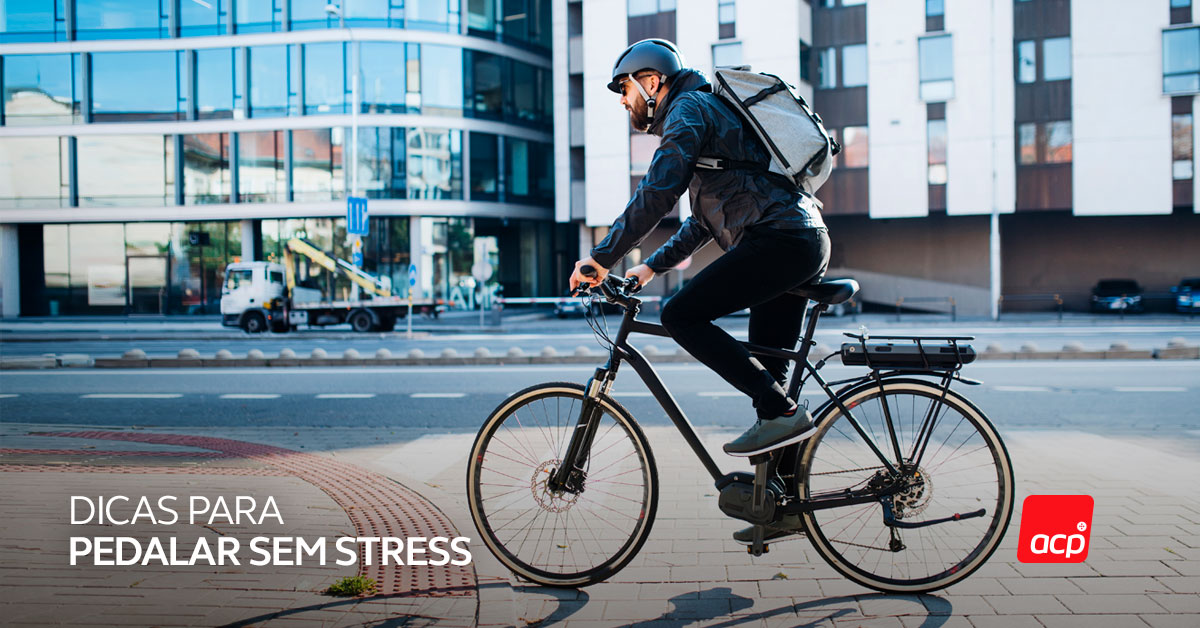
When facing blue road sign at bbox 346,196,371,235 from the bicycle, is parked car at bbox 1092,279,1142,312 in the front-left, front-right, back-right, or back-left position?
front-right

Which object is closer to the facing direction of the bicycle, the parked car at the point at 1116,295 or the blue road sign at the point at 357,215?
the blue road sign

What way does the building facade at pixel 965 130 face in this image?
toward the camera

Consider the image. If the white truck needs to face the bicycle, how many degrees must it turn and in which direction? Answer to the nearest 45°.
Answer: approximately 90° to its left

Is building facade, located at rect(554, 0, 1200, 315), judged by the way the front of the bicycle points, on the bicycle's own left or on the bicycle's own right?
on the bicycle's own right

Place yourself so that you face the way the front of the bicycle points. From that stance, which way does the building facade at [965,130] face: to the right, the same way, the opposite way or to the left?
to the left

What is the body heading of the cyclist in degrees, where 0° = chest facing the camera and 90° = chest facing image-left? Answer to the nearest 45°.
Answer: approximately 90°

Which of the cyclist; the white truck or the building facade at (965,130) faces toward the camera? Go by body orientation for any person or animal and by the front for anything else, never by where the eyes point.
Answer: the building facade

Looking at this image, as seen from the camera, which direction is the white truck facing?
to the viewer's left

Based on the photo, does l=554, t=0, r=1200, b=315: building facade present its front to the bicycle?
yes

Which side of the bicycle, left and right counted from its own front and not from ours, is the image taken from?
left

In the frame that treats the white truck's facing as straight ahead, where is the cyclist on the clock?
The cyclist is roughly at 9 o'clock from the white truck.

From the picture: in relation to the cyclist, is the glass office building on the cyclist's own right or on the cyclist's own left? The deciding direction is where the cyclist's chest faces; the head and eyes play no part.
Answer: on the cyclist's own right

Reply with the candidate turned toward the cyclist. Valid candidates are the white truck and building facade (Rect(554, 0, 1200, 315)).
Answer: the building facade

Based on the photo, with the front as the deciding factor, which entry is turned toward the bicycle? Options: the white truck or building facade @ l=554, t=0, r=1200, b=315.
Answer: the building facade

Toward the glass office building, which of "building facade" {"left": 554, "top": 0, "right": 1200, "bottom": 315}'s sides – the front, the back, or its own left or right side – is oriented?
right

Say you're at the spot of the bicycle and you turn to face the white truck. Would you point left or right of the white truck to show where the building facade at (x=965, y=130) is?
right
